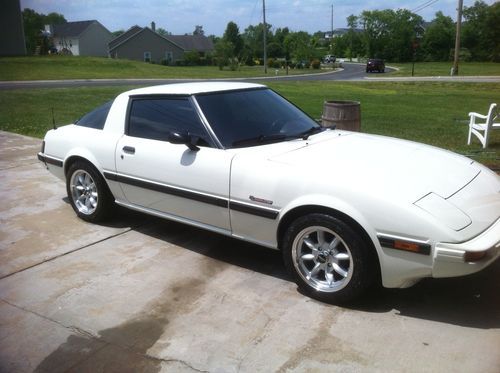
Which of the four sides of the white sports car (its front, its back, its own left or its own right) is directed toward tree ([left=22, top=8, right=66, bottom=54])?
back

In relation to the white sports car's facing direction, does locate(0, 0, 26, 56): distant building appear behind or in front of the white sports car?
behind

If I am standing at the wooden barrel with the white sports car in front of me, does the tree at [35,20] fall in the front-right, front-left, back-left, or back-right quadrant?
back-right

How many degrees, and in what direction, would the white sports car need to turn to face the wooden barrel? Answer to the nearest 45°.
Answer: approximately 135° to its left

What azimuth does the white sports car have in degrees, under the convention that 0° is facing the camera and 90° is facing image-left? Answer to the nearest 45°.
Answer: approximately 315°
